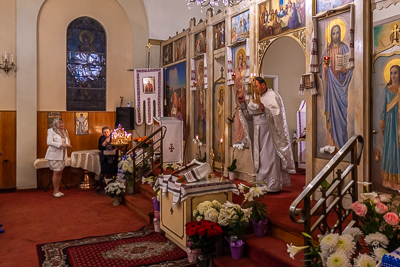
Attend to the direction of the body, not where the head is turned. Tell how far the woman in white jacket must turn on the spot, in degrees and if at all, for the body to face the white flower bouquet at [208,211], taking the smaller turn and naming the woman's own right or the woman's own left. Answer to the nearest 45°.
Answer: approximately 45° to the woman's own right

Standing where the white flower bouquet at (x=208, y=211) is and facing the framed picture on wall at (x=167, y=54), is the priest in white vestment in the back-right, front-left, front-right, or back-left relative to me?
front-right

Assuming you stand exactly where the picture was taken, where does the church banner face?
facing the viewer

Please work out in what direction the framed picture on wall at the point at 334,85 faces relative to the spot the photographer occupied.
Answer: facing the viewer and to the left of the viewer

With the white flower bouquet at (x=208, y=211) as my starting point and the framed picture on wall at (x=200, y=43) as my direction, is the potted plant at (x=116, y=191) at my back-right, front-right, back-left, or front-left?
front-left

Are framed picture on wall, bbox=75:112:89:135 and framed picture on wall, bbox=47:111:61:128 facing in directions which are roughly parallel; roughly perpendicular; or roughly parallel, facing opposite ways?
roughly parallel

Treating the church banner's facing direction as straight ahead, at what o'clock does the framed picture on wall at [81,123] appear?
The framed picture on wall is roughly at 3 o'clock from the church banner.

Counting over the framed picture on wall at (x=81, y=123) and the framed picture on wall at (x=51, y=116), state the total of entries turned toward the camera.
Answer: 2

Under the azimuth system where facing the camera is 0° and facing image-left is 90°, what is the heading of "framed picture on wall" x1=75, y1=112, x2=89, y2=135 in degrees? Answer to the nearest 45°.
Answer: approximately 0°

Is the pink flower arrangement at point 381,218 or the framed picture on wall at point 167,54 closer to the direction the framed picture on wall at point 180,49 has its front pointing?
the pink flower arrangement

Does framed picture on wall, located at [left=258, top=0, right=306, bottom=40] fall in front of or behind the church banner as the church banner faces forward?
in front

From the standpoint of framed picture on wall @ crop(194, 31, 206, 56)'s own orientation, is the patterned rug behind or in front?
in front

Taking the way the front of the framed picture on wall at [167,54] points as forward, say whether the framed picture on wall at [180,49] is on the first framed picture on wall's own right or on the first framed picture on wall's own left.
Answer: on the first framed picture on wall's own left

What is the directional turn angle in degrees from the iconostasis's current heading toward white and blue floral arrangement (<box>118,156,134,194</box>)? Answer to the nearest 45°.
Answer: approximately 45° to its right

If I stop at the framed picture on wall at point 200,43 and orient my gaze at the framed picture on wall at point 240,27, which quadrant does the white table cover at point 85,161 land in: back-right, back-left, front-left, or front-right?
back-right

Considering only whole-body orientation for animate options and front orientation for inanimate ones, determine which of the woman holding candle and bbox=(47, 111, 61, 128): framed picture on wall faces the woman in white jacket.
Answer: the framed picture on wall
